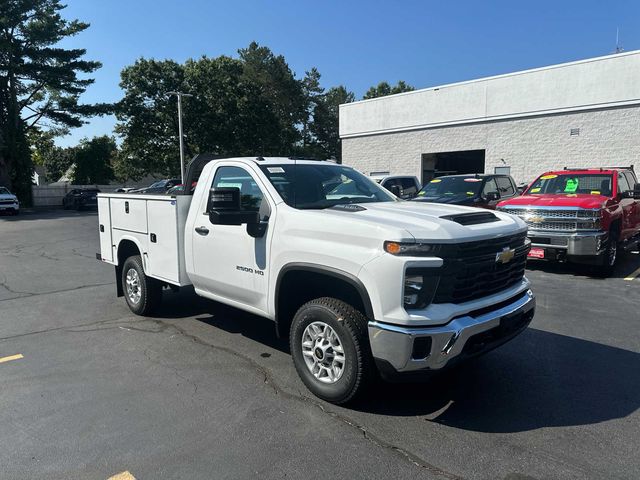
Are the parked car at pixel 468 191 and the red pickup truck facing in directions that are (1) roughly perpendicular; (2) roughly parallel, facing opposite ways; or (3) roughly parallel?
roughly parallel

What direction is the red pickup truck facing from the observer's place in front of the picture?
facing the viewer and to the left of the viewer

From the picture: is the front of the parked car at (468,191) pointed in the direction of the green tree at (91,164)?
no

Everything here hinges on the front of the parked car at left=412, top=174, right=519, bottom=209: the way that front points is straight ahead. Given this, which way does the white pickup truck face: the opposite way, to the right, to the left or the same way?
to the left

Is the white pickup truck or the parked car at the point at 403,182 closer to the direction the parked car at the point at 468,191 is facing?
the white pickup truck

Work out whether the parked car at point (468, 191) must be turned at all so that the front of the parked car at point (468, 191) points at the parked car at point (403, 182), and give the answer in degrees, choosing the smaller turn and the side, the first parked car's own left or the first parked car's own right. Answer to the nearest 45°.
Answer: approximately 90° to the first parked car's own right

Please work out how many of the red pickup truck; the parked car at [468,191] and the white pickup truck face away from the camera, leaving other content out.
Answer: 0

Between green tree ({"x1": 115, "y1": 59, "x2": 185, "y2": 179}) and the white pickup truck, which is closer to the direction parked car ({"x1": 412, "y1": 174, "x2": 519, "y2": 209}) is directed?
the white pickup truck

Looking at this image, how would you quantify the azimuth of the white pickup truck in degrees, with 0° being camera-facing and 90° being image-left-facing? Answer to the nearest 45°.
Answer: approximately 315°

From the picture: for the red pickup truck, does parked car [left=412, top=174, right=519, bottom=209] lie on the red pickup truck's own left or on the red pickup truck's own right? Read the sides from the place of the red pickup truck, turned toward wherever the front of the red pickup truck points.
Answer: on the red pickup truck's own right

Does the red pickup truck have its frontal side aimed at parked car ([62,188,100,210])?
no

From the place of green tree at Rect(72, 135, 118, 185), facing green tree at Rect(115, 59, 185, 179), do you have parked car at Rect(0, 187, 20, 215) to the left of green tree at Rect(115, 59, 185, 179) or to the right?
right

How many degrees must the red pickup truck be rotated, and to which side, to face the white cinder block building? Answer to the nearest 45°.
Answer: approximately 135° to its right

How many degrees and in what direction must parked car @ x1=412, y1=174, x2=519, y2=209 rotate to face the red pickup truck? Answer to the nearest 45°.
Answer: approximately 90° to its left

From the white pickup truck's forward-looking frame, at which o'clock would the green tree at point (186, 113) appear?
The green tree is roughly at 7 o'clock from the white pickup truck.

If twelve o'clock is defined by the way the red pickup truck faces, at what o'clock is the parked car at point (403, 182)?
The parked car is roughly at 3 o'clock from the red pickup truck.
